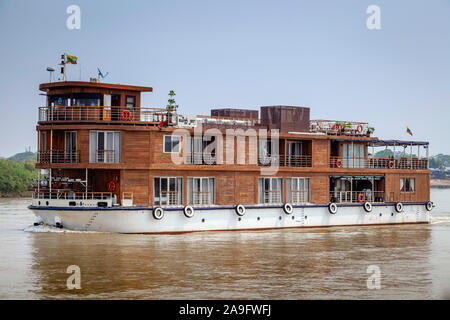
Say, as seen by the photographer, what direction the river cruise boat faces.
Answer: facing the viewer and to the left of the viewer
